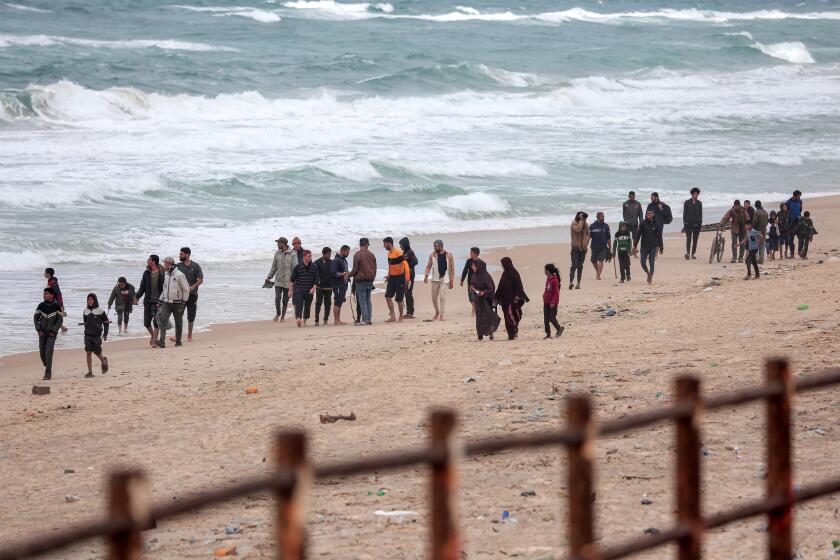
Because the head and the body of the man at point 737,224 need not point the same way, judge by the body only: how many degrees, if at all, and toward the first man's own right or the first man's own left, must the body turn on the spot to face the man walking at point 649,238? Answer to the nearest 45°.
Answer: approximately 45° to the first man's own right

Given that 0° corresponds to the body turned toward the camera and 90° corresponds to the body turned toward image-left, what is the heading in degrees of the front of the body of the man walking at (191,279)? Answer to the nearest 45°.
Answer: approximately 45°

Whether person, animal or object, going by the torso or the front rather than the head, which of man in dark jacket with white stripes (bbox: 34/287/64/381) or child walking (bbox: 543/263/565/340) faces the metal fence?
the man in dark jacket with white stripes

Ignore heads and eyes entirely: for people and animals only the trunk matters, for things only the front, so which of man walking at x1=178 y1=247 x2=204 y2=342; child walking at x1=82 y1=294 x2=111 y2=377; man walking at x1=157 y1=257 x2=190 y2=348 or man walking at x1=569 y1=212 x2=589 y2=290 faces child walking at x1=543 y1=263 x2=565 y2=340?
man walking at x1=569 y1=212 x2=589 y2=290

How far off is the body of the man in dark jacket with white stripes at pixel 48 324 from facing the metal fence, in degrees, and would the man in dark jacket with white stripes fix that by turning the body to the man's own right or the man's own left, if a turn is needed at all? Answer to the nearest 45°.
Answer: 0° — they already face it

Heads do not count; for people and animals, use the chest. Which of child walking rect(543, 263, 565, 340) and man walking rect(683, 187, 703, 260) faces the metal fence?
the man walking

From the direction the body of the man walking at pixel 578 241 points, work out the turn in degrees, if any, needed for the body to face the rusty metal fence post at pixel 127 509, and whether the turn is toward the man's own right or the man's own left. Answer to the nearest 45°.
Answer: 0° — they already face it

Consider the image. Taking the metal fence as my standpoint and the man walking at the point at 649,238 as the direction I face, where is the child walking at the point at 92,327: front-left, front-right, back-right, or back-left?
front-left

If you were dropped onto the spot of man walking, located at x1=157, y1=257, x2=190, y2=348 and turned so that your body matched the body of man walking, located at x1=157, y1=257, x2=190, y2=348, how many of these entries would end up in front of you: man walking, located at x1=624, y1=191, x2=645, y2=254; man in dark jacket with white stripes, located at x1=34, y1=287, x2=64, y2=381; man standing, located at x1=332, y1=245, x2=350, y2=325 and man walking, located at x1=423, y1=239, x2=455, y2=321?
1

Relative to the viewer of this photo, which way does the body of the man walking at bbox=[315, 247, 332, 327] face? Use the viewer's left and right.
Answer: facing the viewer

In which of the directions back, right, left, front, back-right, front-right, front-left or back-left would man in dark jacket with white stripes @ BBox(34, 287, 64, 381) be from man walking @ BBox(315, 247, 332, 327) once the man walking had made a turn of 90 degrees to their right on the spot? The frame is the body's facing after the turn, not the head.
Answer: front-left

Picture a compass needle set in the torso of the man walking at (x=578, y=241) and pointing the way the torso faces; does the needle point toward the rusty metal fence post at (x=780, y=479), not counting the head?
yes

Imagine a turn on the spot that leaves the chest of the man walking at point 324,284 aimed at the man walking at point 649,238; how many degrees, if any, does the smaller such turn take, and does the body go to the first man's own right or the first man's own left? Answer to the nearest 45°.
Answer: approximately 90° to the first man's own left

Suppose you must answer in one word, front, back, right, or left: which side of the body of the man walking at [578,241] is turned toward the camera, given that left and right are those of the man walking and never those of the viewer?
front
